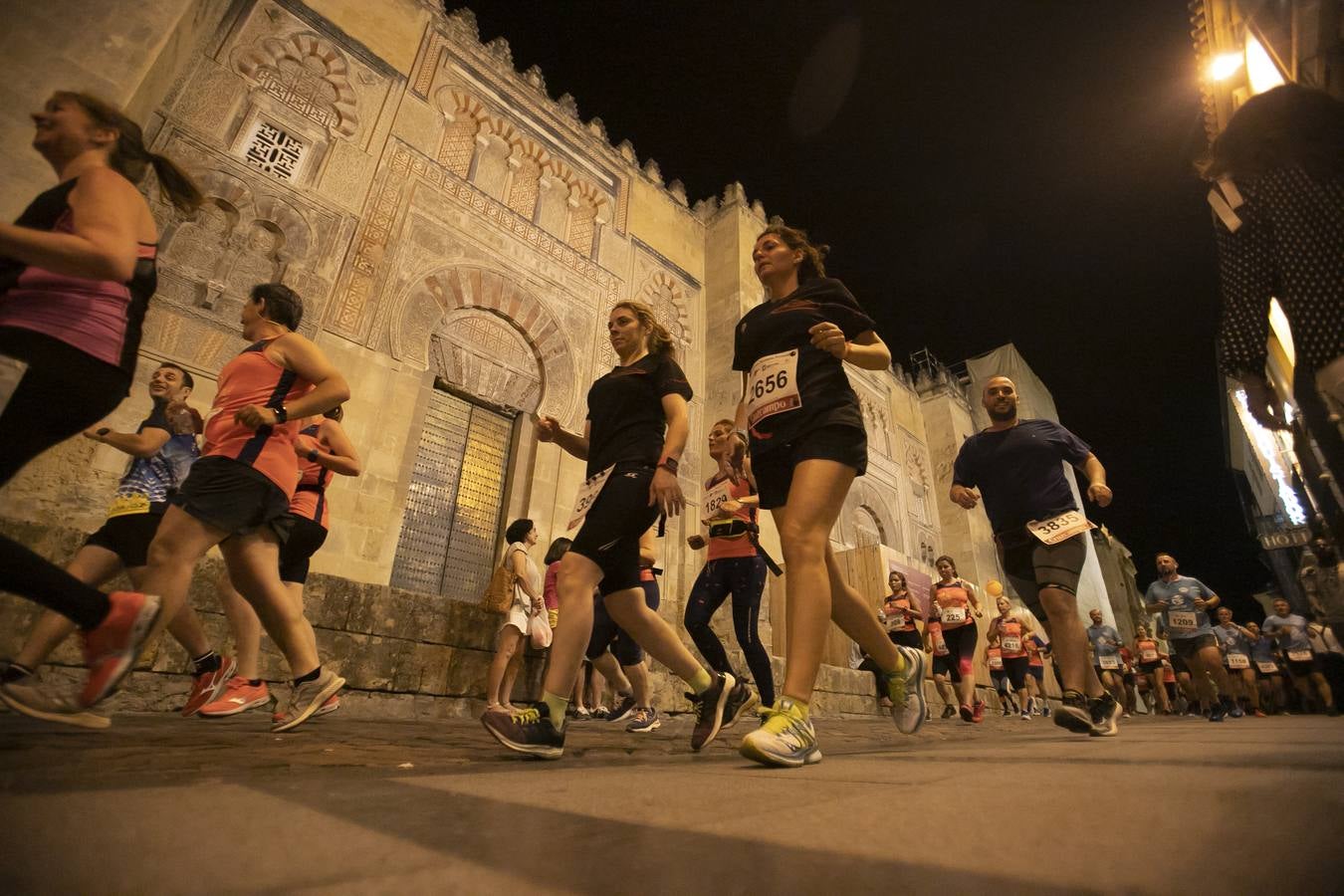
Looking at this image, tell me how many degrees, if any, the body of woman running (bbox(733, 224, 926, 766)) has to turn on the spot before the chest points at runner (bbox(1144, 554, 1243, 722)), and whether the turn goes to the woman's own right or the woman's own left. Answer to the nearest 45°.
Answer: approximately 180°

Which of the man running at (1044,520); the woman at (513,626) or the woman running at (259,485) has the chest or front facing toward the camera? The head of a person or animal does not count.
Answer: the man running

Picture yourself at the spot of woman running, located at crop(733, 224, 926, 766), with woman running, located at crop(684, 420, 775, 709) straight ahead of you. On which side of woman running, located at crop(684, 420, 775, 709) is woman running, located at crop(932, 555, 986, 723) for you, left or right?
right

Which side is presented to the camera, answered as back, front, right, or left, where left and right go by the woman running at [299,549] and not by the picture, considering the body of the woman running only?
left

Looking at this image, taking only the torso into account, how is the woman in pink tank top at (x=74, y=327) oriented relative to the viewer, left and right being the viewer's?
facing to the left of the viewer

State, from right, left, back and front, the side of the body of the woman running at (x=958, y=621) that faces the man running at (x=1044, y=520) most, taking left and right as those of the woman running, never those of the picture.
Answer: front

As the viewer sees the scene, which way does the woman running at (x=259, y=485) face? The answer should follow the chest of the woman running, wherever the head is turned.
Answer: to the viewer's left

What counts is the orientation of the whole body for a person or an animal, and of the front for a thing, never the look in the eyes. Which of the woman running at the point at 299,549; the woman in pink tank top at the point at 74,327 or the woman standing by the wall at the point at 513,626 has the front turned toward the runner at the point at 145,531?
the woman running at the point at 299,549

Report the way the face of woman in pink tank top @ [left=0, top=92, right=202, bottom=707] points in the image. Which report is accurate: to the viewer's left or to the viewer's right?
to the viewer's left

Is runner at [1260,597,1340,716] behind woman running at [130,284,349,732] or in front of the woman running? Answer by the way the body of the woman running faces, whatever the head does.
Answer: behind

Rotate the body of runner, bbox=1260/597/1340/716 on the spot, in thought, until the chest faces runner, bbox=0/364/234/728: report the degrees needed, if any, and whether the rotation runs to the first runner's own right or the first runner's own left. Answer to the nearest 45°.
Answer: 0° — they already face them

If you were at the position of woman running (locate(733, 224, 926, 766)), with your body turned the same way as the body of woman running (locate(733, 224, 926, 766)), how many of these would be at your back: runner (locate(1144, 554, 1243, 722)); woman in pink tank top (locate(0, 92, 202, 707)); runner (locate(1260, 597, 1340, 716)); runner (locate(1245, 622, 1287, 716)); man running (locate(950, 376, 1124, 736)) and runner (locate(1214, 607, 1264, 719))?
5
